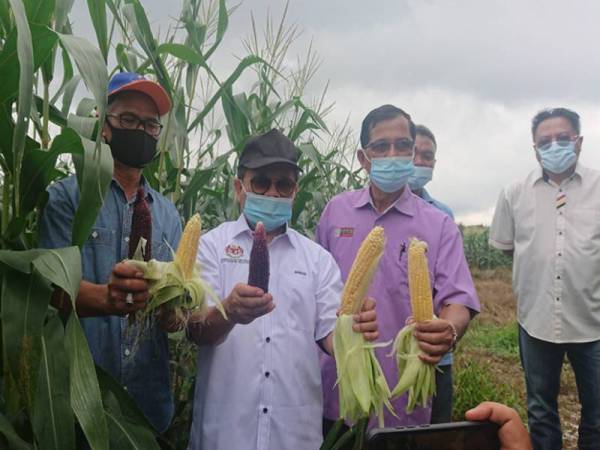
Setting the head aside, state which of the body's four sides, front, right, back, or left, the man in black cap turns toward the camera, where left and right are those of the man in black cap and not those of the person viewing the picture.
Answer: front

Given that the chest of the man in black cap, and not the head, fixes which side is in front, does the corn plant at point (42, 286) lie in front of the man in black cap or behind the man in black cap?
in front

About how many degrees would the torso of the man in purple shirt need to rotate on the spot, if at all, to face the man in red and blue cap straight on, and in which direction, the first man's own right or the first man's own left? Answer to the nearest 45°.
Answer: approximately 45° to the first man's own right

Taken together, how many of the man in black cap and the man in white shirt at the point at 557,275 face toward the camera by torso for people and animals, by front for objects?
2

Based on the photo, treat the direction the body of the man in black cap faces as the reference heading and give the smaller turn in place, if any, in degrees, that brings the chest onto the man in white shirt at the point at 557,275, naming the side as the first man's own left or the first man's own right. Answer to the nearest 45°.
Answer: approximately 135° to the first man's own left

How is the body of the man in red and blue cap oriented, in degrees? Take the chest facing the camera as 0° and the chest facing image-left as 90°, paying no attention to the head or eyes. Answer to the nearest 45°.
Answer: approximately 315°

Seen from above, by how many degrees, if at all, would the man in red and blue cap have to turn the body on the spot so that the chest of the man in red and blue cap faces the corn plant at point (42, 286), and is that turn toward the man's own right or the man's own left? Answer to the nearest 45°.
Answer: approximately 45° to the man's own right

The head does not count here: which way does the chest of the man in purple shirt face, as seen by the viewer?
toward the camera

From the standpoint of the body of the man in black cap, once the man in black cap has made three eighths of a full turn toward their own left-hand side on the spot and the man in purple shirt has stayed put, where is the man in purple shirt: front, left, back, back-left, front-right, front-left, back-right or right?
front
